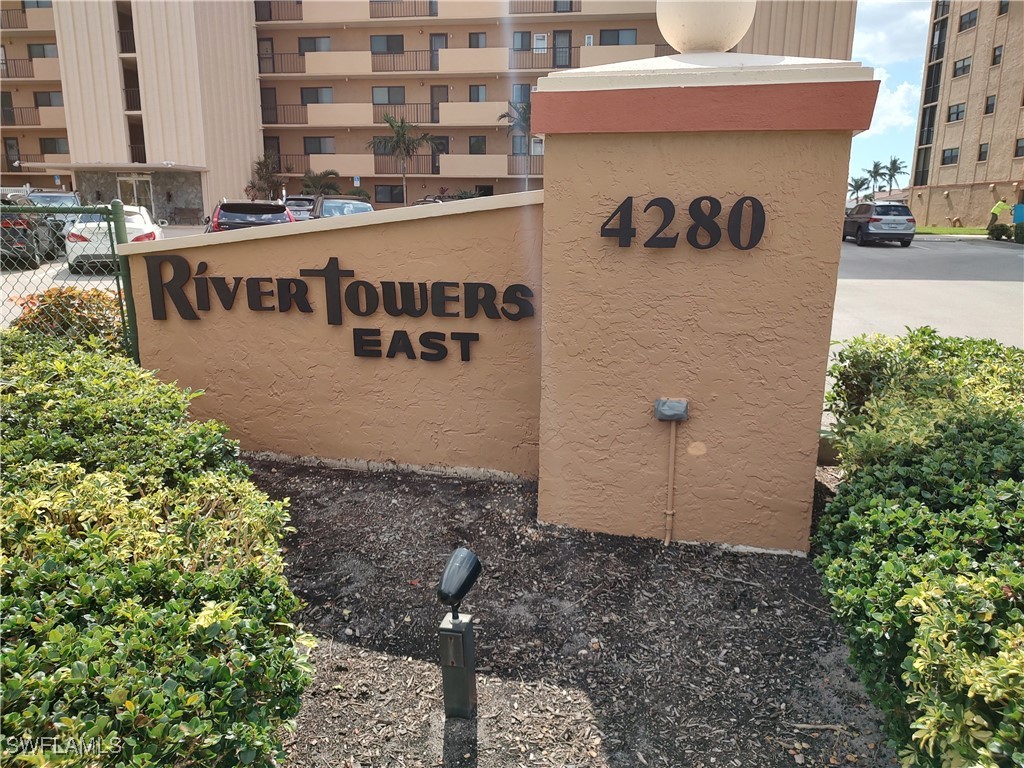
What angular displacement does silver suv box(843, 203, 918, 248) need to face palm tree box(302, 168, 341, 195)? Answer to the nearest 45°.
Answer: approximately 45° to its left

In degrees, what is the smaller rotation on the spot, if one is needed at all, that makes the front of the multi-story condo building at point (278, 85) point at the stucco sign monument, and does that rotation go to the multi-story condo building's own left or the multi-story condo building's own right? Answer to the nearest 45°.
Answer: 0° — it already faces it

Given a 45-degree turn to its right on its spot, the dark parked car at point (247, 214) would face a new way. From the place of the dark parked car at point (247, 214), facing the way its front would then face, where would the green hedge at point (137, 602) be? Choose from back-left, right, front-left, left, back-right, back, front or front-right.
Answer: back-right

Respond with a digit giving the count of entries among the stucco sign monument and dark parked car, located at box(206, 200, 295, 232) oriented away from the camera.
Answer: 1

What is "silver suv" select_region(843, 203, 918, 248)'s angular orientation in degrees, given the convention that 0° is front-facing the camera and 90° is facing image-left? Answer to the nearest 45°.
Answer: approximately 135°

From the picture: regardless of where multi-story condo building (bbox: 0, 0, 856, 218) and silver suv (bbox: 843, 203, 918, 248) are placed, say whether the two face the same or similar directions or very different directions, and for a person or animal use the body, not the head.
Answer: very different directions

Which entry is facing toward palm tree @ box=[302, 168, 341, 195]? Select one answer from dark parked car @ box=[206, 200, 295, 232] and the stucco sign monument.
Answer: the dark parked car

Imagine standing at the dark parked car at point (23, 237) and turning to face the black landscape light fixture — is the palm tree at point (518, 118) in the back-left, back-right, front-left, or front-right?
back-left

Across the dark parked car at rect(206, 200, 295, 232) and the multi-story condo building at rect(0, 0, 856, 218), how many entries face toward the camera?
1

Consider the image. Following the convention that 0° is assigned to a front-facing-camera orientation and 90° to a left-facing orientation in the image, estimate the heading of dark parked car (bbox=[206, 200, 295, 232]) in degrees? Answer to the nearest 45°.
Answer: approximately 180°
